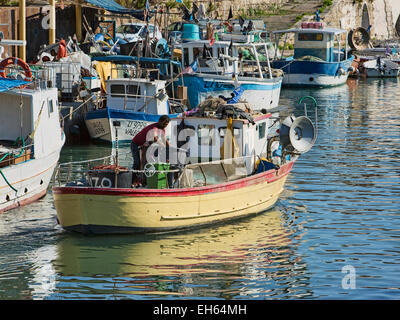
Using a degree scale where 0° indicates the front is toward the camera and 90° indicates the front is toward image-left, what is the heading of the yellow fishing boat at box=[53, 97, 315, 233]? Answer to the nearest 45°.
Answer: approximately 225°

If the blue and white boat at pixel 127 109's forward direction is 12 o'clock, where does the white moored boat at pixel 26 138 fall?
The white moored boat is roughly at 11 o'clock from the blue and white boat.

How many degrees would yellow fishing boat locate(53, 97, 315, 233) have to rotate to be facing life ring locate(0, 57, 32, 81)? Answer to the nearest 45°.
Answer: approximately 90° to its left

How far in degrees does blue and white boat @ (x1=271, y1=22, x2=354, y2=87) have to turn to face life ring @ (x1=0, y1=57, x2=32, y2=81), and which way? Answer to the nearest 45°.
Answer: approximately 135° to its right

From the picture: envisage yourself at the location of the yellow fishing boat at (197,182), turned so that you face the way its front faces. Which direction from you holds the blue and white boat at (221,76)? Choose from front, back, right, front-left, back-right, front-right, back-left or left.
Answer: front-left

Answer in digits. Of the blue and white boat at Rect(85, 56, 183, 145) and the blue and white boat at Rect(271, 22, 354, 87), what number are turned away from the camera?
0

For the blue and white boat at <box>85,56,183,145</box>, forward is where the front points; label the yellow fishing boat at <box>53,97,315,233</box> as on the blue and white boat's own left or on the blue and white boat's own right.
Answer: on the blue and white boat's own left

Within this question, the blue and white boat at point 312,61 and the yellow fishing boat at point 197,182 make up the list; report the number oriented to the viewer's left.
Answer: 0
